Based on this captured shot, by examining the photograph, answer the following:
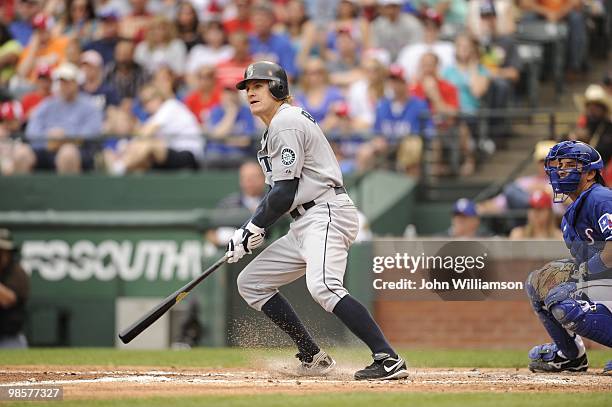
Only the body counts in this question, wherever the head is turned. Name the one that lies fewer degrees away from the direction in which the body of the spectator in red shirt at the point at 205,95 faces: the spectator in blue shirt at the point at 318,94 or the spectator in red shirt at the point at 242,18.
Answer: the spectator in blue shirt

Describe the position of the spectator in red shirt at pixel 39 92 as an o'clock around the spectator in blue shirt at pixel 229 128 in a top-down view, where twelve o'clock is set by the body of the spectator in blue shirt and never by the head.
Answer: The spectator in red shirt is roughly at 4 o'clock from the spectator in blue shirt.

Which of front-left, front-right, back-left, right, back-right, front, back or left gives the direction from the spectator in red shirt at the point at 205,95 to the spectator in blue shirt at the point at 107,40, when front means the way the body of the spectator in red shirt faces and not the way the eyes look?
back-right

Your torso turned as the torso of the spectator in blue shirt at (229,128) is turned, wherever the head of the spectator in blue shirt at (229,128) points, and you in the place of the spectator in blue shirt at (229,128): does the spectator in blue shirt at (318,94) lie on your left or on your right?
on your left

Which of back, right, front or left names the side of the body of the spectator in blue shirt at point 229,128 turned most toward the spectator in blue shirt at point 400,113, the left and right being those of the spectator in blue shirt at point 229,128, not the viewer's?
left

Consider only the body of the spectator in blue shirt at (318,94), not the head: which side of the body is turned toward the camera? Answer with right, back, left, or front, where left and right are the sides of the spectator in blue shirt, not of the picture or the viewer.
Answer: front

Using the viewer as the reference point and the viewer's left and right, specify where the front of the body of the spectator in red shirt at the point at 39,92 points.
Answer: facing the viewer

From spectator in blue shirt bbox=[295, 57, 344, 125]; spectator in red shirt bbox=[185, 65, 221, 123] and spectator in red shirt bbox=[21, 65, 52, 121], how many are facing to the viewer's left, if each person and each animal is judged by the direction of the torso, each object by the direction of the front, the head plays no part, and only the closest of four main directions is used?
0

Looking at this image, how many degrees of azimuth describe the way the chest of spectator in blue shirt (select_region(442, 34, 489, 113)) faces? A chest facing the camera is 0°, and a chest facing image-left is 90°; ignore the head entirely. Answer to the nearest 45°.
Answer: approximately 0°

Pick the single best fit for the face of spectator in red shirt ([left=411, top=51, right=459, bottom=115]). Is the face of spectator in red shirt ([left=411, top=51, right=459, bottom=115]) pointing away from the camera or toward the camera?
toward the camera

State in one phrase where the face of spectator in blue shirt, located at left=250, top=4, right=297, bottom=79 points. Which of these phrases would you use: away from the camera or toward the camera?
toward the camera

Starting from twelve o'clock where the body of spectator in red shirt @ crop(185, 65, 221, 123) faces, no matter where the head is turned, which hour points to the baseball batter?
The baseball batter is roughly at 12 o'clock from the spectator in red shirt.

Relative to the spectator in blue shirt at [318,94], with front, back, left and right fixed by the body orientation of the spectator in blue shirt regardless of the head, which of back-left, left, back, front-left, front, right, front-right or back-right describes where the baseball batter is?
front
